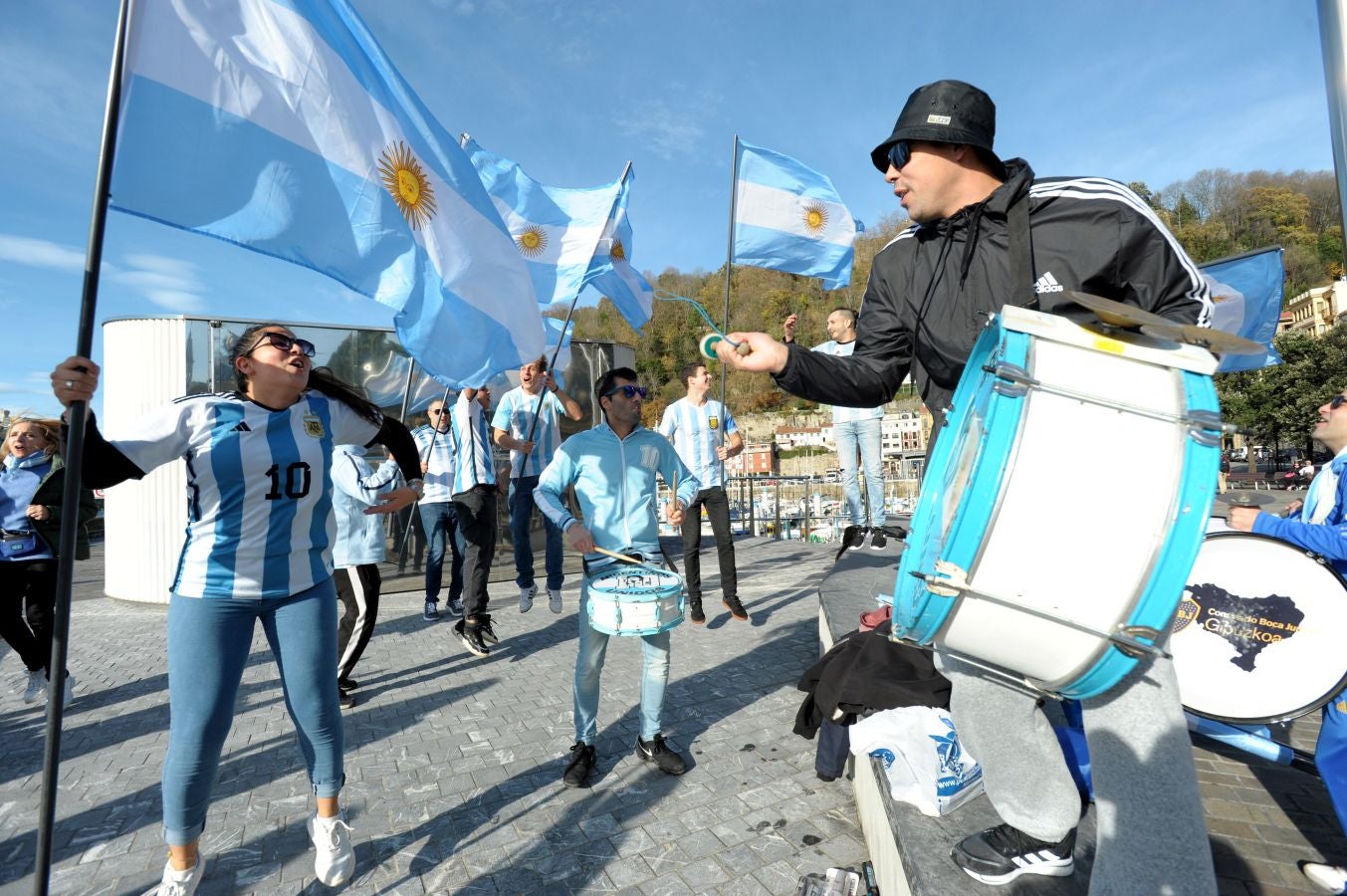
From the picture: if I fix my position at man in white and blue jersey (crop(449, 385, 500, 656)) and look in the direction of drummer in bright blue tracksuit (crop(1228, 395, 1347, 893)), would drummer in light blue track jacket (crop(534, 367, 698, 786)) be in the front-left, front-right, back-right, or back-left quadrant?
front-right

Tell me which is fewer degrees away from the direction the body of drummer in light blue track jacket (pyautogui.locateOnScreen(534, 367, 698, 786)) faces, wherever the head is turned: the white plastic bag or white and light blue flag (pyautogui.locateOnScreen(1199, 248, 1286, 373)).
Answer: the white plastic bag

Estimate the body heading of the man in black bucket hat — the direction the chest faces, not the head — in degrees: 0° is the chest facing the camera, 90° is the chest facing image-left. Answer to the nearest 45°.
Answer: approximately 45°

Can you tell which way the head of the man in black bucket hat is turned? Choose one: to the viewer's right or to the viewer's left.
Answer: to the viewer's left

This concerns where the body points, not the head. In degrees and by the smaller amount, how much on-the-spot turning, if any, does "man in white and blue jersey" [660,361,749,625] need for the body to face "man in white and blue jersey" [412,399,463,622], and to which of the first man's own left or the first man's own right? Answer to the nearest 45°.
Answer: approximately 90° to the first man's own right

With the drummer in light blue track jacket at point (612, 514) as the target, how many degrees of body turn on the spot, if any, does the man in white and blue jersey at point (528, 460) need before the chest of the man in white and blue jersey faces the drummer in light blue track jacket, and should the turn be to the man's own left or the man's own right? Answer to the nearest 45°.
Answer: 0° — they already face them

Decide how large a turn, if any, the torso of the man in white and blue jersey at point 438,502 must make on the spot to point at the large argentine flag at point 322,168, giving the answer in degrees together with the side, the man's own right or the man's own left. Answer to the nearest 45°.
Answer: approximately 45° to the man's own right

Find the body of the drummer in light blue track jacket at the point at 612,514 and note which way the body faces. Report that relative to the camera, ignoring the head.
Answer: toward the camera

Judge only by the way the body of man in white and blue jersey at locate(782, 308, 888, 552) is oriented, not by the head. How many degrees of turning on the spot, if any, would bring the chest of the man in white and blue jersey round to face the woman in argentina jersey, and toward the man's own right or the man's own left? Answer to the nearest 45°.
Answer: approximately 45° to the man's own right

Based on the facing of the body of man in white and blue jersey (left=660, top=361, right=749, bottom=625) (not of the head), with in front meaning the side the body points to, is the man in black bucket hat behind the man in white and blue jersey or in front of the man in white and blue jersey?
in front

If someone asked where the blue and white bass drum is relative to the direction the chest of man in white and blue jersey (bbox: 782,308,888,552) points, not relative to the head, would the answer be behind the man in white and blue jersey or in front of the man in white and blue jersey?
in front

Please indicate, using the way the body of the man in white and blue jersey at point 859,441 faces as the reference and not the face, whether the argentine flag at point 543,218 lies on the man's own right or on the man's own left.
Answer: on the man's own right

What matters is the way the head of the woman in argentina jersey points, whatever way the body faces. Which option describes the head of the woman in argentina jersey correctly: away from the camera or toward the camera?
toward the camera
